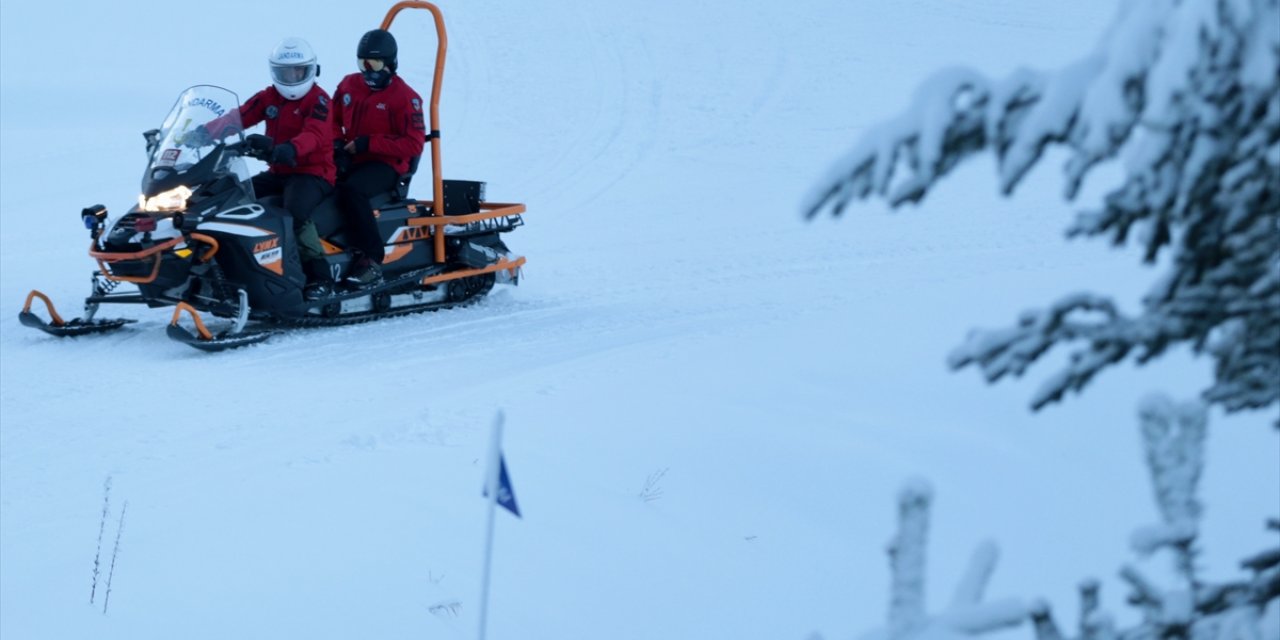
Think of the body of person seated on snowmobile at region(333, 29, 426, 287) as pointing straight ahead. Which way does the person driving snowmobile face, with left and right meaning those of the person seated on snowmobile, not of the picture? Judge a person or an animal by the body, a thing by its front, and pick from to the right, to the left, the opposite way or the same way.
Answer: the same way

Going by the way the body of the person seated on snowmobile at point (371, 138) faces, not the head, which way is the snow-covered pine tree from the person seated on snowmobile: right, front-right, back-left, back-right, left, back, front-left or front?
front-left

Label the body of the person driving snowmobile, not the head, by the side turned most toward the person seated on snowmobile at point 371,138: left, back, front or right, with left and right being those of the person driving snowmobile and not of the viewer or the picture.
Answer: back

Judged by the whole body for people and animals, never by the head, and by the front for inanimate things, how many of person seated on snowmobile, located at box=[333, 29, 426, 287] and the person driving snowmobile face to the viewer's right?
0

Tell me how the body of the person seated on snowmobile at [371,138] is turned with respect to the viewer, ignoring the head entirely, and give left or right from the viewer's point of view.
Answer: facing the viewer and to the left of the viewer
